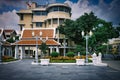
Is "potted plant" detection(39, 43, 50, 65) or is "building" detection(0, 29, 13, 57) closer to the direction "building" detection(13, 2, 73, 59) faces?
the potted plant

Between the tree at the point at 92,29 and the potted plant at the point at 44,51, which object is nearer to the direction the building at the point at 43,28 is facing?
the potted plant

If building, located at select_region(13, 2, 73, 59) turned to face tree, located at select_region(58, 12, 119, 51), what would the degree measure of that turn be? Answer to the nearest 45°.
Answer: approximately 45° to its left

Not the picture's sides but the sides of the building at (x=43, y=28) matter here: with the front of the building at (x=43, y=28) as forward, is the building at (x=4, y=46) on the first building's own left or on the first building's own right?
on the first building's own right

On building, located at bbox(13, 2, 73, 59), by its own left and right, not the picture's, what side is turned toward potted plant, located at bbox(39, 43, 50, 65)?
front
